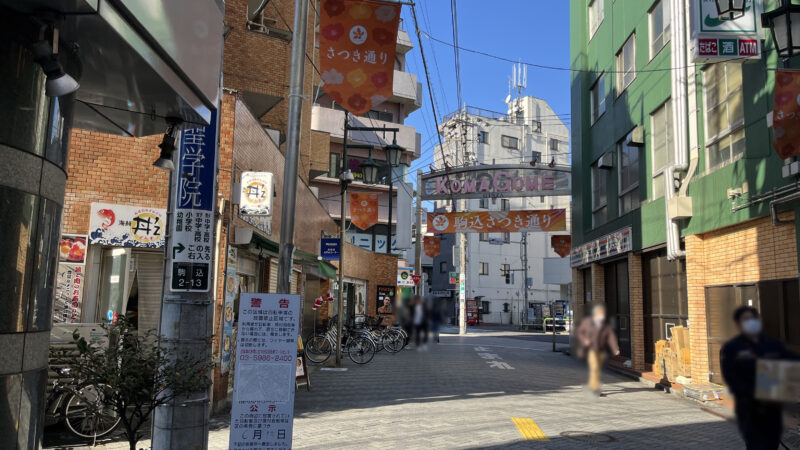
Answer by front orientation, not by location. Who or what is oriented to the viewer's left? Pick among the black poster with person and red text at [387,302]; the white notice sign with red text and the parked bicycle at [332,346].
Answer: the parked bicycle

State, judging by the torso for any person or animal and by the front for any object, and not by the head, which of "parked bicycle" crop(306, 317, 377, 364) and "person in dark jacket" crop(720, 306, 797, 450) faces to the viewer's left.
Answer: the parked bicycle

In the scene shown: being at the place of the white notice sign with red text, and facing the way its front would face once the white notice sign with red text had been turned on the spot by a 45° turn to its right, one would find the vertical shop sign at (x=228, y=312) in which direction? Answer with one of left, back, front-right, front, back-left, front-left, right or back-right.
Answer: back-right

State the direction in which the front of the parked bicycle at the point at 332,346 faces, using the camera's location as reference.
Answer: facing to the left of the viewer

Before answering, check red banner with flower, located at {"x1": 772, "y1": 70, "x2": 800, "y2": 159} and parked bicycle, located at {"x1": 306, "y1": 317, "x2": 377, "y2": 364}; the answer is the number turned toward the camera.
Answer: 1
